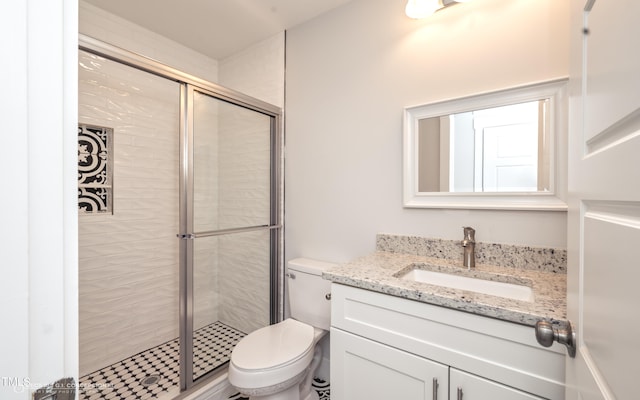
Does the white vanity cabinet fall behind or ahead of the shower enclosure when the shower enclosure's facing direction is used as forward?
ahead

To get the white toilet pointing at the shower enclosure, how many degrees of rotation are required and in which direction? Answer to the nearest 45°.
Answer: approximately 90° to its right

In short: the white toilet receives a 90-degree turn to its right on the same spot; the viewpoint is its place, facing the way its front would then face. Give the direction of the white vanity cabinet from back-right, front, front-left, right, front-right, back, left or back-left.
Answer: back

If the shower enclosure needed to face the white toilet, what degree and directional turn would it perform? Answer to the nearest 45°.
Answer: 0° — it already faces it

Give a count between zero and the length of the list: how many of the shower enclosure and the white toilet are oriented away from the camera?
0

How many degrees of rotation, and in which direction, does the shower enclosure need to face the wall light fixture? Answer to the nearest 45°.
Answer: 0° — it already faces it

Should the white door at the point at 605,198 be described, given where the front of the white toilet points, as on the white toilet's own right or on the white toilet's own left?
on the white toilet's own left

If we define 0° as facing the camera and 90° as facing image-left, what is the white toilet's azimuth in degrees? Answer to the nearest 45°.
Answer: approximately 45°

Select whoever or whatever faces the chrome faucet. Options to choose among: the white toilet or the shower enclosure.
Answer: the shower enclosure

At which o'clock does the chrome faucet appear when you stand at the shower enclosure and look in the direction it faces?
The chrome faucet is roughly at 12 o'clock from the shower enclosure.

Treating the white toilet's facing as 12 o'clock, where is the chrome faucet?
The chrome faucet is roughly at 8 o'clock from the white toilet.

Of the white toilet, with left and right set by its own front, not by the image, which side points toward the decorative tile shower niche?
right
